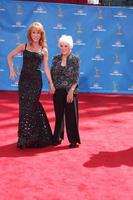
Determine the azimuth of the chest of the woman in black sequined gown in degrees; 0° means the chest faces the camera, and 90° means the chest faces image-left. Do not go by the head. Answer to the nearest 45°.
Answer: approximately 0°

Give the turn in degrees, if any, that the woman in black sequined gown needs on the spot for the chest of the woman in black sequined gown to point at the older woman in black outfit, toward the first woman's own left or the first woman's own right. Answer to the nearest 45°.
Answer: approximately 90° to the first woman's own left
